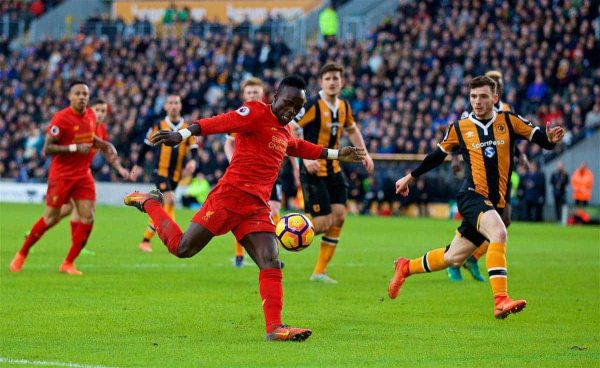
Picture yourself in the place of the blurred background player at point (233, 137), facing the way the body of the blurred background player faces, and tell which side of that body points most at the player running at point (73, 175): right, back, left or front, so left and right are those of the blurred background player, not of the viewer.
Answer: right

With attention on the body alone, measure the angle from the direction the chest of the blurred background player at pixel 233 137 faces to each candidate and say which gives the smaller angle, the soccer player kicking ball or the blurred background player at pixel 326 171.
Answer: the soccer player kicking ball

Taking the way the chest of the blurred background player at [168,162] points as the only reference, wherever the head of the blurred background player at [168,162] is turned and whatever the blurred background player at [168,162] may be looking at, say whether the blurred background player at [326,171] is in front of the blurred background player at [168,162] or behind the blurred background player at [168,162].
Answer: in front

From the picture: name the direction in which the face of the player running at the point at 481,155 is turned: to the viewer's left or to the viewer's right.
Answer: to the viewer's left

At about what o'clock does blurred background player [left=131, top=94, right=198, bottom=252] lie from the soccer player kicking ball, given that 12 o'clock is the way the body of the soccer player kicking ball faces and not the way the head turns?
The blurred background player is roughly at 7 o'clock from the soccer player kicking ball.

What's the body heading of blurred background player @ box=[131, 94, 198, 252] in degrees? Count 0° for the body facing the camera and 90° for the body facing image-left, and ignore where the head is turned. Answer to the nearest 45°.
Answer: approximately 0°

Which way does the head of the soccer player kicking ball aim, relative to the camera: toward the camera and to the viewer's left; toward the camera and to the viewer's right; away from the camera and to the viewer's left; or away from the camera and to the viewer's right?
toward the camera and to the viewer's right
